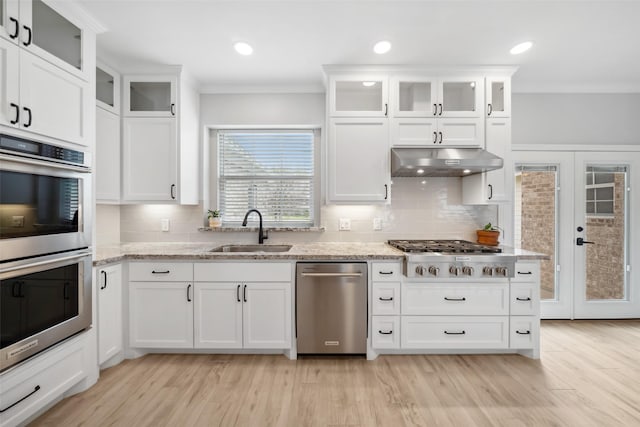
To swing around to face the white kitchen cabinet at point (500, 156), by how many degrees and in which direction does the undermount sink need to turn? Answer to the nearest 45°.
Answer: approximately 90° to its left

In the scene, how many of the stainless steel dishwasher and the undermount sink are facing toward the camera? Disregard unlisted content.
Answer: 2

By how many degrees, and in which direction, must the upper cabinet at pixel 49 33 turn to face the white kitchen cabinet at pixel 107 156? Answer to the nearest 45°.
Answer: approximately 90° to its left

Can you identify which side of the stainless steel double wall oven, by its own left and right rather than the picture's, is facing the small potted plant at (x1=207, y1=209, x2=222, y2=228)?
left

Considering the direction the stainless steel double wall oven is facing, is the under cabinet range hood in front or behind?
in front

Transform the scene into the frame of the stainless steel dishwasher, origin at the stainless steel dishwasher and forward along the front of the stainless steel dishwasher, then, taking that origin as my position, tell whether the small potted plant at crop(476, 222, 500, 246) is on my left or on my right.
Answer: on my left

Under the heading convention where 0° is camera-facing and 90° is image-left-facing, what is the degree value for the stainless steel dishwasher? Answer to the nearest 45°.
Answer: approximately 0°

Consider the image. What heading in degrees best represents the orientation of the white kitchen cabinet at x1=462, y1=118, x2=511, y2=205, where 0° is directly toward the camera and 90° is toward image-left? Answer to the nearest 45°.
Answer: approximately 0°

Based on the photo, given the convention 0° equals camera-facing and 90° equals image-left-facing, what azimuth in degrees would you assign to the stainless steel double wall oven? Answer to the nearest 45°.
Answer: approximately 315°

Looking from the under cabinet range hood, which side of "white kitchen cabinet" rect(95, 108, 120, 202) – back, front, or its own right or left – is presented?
front
